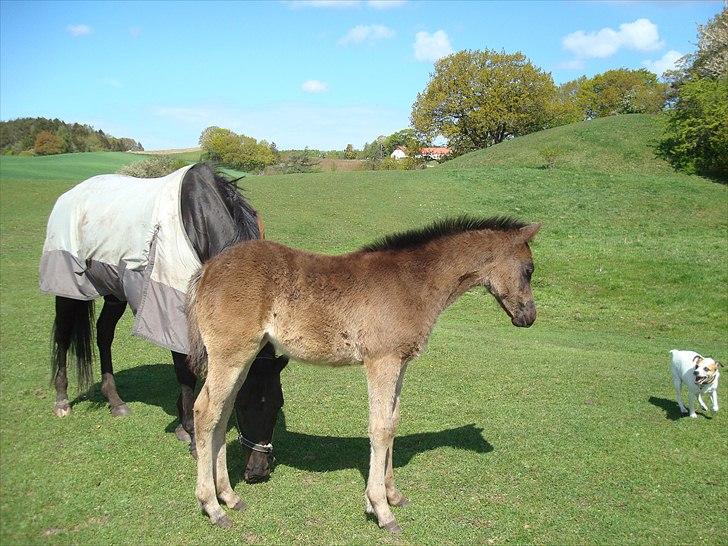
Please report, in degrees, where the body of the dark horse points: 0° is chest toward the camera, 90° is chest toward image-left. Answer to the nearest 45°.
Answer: approximately 315°

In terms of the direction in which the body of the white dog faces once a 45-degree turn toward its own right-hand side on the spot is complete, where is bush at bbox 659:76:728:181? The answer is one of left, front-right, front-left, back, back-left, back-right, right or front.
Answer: back

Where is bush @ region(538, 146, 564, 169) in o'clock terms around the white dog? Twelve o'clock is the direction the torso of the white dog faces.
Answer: The bush is roughly at 7 o'clock from the white dog.

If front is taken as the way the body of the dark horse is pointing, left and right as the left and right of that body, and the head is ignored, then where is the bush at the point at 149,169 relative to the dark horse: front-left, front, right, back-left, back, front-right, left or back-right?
back-left

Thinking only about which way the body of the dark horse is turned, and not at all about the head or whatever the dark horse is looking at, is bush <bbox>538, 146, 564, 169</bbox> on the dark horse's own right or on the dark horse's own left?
on the dark horse's own left

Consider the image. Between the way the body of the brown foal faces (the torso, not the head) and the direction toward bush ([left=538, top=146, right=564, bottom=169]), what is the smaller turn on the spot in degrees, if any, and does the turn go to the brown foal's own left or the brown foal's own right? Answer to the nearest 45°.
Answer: approximately 90° to the brown foal's own left

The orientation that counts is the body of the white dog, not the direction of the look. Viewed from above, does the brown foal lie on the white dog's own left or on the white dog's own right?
on the white dog's own right

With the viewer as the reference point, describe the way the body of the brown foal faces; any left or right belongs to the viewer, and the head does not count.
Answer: facing to the right of the viewer

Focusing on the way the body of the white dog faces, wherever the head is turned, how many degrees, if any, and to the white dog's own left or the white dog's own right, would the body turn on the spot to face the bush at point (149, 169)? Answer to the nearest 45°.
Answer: approximately 180°
